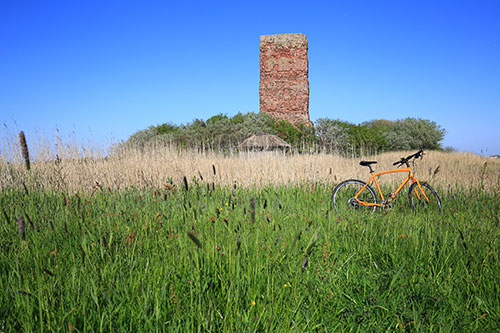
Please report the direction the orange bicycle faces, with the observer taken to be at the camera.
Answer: facing to the right of the viewer

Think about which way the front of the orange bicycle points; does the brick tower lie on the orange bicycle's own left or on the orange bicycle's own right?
on the orange bicycle's own left

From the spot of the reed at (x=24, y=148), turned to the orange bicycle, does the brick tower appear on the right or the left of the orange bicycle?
left
